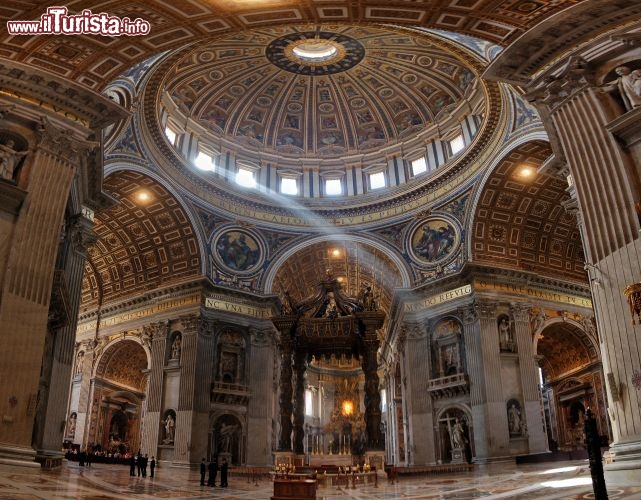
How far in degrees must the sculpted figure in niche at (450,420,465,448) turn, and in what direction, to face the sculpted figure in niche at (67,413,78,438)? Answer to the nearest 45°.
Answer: approximately 45° to its right

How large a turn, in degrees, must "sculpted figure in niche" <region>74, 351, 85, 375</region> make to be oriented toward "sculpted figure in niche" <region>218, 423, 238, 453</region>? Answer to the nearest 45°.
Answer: approximately 90° to its left

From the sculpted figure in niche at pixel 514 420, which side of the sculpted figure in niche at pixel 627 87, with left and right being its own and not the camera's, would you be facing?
right

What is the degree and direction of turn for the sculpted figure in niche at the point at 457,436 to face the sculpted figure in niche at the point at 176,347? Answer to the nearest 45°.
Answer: approximately 45° to its right

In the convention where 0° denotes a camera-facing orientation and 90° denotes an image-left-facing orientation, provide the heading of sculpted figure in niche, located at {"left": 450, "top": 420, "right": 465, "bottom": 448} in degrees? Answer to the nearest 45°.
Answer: approximately 45°
